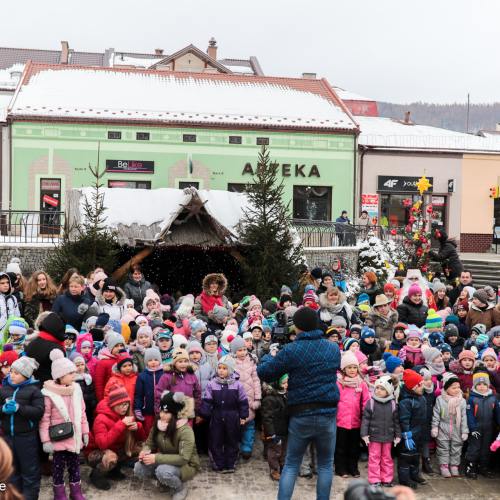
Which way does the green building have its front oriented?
toward the camera

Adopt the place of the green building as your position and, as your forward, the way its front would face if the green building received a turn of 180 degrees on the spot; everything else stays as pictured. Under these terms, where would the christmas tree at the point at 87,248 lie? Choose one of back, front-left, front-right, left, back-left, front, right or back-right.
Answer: back

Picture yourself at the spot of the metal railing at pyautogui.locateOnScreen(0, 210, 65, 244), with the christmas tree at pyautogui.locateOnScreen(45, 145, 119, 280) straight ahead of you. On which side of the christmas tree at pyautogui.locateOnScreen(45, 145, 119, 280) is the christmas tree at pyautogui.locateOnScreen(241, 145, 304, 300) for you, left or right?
left

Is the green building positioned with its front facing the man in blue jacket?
yes

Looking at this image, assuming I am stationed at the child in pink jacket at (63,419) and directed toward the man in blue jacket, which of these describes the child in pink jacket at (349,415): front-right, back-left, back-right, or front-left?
front-left

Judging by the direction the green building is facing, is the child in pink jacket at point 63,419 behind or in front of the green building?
in front

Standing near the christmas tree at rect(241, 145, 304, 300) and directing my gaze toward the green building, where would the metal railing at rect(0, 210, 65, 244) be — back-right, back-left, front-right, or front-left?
front-left

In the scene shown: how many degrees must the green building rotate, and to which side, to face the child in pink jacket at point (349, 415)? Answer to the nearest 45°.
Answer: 0° — it already faces them
